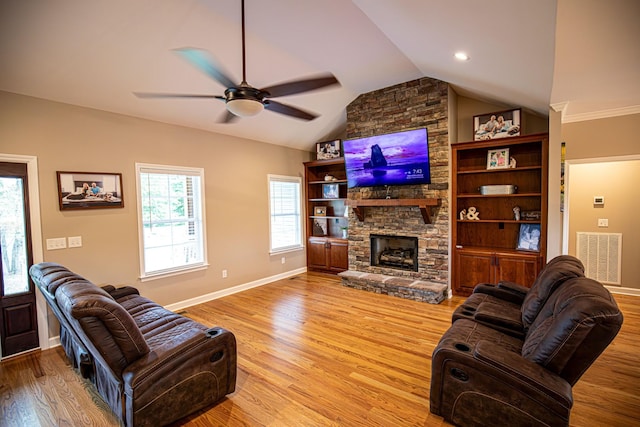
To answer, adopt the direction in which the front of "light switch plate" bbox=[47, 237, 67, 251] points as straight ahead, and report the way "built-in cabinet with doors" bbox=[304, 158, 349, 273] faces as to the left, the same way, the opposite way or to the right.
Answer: to the right

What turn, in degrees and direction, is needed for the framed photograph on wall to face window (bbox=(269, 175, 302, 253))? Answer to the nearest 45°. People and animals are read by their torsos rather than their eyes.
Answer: approximately 90° to its left

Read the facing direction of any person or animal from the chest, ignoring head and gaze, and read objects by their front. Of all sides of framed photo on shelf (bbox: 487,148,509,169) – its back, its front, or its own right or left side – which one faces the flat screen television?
right

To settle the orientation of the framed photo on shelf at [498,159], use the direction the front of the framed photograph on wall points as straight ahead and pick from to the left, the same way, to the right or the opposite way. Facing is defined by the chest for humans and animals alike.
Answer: to the right

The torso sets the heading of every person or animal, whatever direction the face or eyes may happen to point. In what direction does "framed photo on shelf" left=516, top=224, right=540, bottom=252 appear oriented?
toward the camera

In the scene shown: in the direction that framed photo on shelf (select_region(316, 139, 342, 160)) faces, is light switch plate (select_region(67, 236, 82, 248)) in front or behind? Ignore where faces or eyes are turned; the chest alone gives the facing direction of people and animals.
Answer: in front

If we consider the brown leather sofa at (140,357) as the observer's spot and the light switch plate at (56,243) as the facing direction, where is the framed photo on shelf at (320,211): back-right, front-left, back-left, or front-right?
front-right

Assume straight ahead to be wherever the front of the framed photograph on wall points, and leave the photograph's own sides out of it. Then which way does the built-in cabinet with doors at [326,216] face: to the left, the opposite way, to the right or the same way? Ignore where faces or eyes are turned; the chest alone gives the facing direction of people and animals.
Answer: to the right

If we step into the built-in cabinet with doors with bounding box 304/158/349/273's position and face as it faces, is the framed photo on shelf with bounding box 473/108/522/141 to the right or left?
on its left

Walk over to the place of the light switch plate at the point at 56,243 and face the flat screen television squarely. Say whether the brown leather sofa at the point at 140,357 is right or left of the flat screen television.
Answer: right

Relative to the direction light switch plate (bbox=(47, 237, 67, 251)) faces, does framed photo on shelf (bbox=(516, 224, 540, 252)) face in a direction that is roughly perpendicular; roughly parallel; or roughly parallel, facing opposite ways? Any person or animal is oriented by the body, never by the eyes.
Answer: roughly perpendicular

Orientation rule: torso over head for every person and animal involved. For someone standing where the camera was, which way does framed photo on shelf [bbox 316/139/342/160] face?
facing the viewer and to the left of the viewer

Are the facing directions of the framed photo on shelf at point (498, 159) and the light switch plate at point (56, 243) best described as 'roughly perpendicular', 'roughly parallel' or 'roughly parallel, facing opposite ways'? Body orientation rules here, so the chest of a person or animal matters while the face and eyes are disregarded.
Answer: roughly perpendicular

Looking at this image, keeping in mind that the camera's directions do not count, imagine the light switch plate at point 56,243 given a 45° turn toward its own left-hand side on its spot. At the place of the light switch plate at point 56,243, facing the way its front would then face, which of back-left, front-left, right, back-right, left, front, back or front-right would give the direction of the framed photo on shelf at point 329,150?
front-left

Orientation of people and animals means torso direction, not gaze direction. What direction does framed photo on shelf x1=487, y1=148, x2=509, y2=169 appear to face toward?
toward the camera
